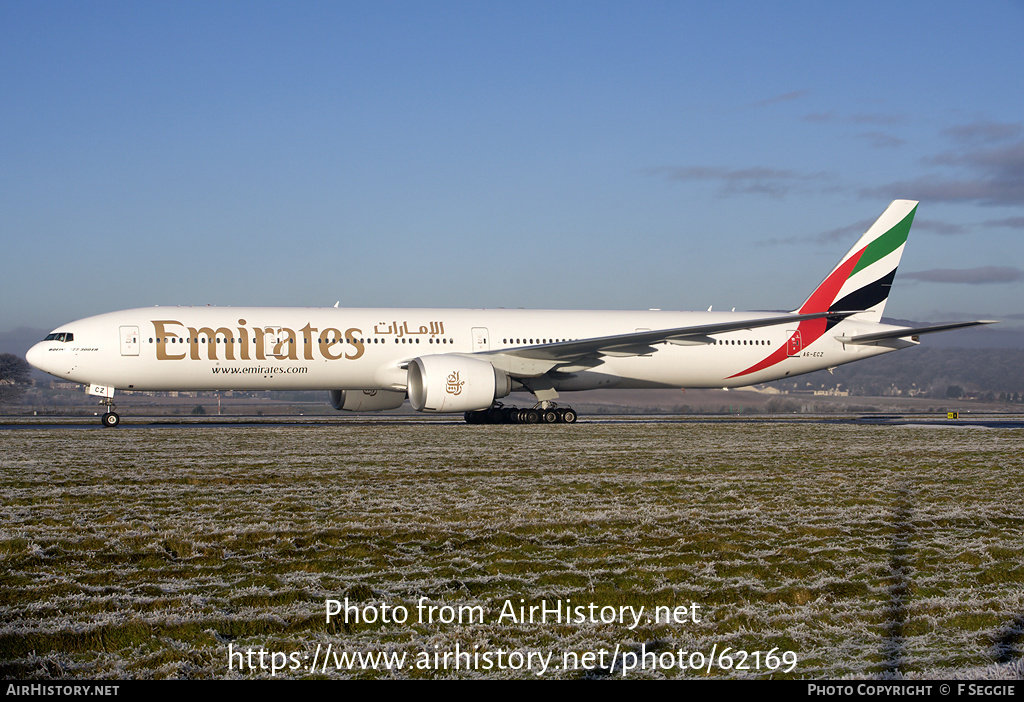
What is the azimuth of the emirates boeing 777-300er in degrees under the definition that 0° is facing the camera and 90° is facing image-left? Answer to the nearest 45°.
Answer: approximately 90°
